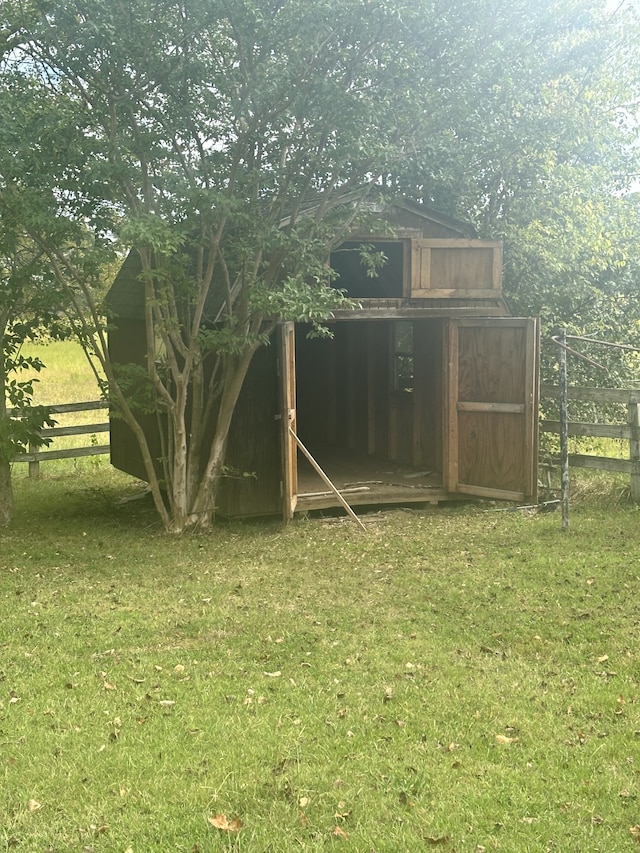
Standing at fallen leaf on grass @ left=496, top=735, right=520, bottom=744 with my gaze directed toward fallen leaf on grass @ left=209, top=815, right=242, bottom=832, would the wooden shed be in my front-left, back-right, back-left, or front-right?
back-right

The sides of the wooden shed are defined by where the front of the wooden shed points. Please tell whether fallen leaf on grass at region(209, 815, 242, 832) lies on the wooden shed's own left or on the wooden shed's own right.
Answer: on the wooden shed's own right

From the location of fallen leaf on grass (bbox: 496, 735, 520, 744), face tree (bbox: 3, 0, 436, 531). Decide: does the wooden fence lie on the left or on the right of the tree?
right

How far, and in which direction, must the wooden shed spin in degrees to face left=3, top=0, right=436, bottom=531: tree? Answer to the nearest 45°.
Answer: approximately 90° to its right

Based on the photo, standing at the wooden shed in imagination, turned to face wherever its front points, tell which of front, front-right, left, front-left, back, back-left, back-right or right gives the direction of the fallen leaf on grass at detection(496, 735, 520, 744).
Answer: front-right

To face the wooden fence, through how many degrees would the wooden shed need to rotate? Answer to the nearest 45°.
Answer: approximately 45° to its left

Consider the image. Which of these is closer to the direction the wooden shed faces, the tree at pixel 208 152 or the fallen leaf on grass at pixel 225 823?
the fallen leaf on grass

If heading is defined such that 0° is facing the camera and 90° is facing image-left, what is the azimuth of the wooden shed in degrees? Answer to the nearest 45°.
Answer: approximately 315°
